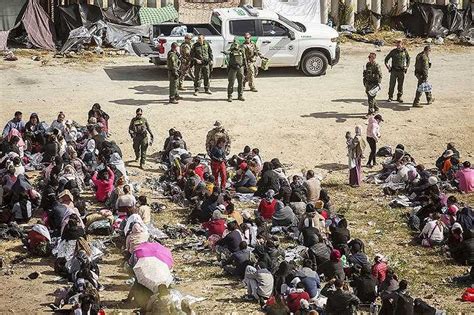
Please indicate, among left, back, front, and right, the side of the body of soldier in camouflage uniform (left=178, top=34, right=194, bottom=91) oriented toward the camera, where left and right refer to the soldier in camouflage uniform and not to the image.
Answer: right

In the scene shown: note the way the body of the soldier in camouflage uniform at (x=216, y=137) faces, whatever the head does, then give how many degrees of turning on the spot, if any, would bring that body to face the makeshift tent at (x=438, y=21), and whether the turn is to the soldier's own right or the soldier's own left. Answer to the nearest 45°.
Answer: approximately 135° to the soldier's own left

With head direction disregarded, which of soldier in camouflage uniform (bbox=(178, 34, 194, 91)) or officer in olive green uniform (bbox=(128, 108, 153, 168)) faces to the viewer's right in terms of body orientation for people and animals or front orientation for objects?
soldier in camouflage uniform (bbox=(178, 34, 194, 91))

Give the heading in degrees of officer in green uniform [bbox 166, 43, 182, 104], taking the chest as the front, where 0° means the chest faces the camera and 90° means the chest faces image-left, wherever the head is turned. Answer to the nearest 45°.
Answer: approximately 270°

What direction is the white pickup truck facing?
to the viewer's right

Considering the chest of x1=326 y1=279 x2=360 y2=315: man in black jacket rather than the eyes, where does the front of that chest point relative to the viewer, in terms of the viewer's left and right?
facing away from the viewer

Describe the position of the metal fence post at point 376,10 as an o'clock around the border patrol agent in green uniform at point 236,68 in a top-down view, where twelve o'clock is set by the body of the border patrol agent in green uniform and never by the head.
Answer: The metal fence post is roughly at 7 o'clock from the border patrol agent in green uniform.

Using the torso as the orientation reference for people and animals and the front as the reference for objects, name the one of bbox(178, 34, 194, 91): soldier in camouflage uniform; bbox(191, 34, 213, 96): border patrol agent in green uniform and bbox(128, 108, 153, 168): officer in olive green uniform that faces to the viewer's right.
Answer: bbox(178, 34, 194, 91): soldier in camouflage uniform
